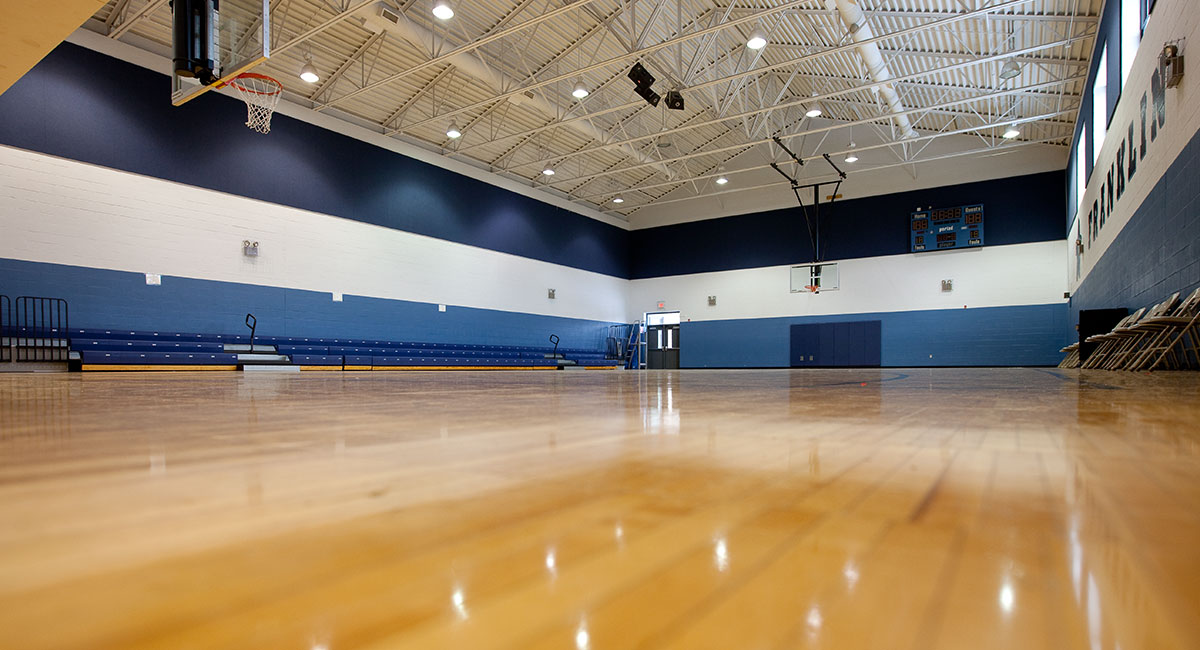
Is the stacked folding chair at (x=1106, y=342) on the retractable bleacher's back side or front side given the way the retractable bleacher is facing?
on the front side

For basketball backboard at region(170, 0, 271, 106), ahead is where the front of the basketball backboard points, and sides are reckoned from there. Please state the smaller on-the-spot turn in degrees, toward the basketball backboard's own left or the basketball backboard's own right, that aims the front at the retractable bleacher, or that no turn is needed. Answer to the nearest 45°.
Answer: approximately 45° to the basketball backboard's own left

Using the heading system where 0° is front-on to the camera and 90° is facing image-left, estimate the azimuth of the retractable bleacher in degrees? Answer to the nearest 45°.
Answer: approximately 315°

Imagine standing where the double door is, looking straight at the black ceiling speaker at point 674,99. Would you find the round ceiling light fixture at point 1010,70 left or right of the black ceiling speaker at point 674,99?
left

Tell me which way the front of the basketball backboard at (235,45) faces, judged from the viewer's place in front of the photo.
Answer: facing away from the viewer and to the right of the viewer
